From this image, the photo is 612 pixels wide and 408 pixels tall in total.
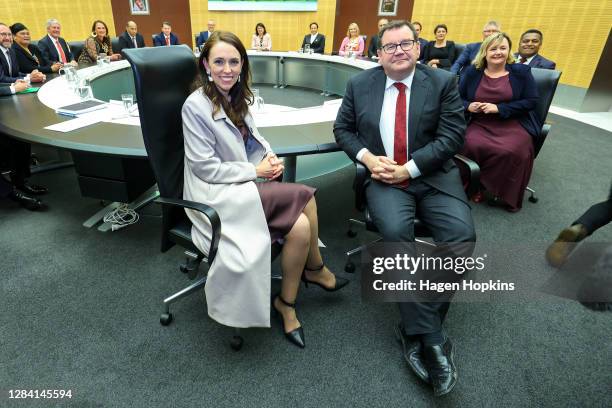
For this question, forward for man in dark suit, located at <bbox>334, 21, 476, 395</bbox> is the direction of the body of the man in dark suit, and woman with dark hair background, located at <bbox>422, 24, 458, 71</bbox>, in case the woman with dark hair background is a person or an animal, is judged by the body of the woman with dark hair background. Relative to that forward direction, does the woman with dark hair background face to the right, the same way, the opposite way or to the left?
the same way

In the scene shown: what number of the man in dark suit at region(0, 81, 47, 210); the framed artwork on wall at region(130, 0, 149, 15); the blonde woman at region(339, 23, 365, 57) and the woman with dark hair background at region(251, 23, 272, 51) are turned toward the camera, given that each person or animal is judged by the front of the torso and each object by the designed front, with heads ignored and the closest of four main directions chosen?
3

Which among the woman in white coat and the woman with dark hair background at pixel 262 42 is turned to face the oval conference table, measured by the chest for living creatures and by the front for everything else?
the woman with dark hair background

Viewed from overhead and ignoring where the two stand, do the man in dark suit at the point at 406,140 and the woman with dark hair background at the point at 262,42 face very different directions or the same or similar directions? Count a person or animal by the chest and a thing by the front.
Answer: same or similar directions

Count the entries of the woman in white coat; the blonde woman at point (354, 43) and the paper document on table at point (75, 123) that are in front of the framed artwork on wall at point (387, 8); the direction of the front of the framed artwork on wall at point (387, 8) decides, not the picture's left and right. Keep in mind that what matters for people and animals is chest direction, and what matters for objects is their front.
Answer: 3

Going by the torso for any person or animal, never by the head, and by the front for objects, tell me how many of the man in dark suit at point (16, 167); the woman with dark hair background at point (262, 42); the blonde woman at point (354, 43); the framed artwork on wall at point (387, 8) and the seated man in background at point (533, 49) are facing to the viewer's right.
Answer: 1

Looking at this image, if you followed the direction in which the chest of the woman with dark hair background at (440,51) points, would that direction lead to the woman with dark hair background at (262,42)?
no

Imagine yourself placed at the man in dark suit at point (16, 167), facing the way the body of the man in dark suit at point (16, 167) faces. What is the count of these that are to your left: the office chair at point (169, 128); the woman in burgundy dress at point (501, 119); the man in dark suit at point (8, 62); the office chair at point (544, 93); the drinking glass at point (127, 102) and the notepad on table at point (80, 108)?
1

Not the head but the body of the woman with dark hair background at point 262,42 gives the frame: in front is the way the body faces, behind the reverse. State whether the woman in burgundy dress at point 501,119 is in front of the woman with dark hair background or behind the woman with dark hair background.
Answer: in front

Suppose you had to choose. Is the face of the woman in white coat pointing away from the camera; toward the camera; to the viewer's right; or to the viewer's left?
toward the camera

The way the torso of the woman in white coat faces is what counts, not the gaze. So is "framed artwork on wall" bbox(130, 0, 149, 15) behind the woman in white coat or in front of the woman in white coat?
behind

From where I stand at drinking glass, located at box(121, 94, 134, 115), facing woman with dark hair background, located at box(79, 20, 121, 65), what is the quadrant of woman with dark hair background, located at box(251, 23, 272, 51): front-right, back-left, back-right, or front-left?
front-right

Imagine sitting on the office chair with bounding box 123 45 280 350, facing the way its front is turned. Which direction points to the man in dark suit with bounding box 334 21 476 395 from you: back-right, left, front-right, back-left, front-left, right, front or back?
front-left

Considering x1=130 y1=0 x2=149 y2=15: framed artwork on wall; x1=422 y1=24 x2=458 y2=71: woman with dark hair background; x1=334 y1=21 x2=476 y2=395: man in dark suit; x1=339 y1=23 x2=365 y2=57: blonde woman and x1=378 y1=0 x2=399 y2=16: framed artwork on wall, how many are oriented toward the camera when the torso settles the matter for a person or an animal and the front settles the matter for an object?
5

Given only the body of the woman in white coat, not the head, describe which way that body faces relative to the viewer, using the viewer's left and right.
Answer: facing the viewer and to the right of the viewer

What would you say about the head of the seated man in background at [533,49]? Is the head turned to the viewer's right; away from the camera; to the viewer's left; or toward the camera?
toward the camera

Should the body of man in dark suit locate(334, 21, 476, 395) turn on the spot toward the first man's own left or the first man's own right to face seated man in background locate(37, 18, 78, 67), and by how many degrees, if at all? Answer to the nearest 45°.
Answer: approximately 135° to the first man's own right

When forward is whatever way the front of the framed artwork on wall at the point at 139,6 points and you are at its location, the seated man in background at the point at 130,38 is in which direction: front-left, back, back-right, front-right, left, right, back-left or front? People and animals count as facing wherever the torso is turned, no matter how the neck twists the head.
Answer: front

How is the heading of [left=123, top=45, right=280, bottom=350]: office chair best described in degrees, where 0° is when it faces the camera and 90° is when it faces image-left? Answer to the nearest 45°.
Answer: approximately 315°

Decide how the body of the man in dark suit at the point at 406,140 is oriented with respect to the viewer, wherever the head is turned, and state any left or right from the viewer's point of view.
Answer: facing the viewer

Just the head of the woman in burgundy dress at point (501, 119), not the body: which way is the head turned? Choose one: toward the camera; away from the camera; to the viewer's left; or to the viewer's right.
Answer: toward the camera
